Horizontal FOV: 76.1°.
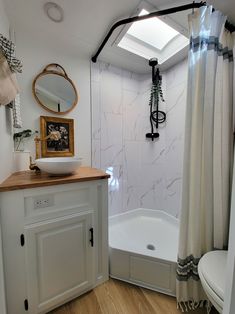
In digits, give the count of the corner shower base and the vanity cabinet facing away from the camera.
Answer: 0

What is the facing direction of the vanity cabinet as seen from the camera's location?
facing the viewer and to the right of the viewer

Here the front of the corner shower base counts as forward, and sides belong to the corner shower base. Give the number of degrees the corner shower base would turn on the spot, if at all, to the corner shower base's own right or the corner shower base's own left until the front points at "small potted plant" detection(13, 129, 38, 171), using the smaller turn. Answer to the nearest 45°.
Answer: approximately 45° to the corner shower base's own right

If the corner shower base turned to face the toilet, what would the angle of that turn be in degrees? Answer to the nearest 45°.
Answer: approximately 90° to its left

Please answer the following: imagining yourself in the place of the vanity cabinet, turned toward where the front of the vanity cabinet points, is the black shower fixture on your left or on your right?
on your left

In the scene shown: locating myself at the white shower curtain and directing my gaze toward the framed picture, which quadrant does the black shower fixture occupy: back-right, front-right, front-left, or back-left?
front-right

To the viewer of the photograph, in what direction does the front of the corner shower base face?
facing the viewer and to the left of the viewer
